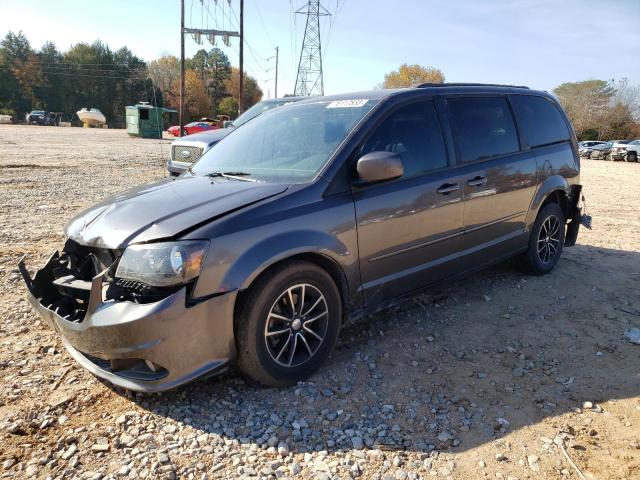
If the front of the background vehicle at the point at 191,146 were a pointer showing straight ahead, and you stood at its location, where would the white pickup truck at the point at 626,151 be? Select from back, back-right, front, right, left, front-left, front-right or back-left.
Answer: back

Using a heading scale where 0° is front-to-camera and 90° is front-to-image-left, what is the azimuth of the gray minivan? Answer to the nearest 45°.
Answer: approximately 45°

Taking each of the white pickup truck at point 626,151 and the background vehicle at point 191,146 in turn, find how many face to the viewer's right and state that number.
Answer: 0

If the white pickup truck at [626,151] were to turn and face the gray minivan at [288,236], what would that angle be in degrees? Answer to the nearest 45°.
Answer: approximately 45° to its left

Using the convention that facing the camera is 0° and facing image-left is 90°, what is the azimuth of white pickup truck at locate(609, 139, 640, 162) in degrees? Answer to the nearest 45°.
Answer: approximately 45°

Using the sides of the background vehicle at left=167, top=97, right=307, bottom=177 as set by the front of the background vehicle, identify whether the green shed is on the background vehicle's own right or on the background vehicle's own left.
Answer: on the background vehicle's own right

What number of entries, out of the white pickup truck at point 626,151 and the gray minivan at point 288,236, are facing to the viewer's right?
0

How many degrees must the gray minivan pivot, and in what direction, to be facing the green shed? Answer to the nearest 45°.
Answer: approximately 135° to its right
